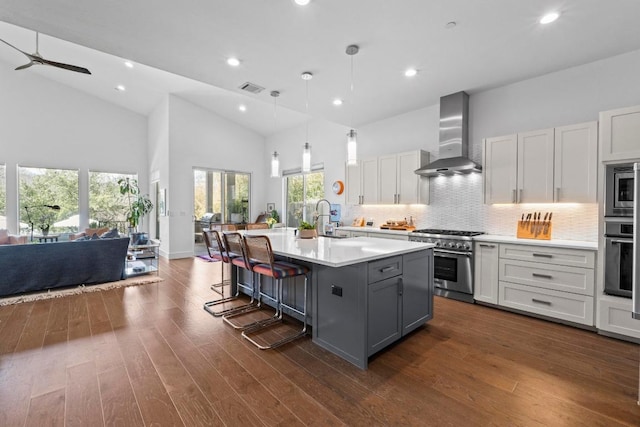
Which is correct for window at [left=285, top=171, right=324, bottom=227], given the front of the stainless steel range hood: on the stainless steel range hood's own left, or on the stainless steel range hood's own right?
on the stainless steel range hood's own right

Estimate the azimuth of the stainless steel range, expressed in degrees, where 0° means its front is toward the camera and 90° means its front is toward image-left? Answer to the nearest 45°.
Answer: approximately 45°

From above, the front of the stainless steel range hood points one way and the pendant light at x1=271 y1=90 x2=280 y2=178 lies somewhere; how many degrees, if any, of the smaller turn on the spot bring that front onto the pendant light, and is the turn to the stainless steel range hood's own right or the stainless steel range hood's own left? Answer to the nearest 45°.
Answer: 0° — it already faces it

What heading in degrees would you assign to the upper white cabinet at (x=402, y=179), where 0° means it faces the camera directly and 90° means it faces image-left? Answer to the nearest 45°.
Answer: approximately 45°
